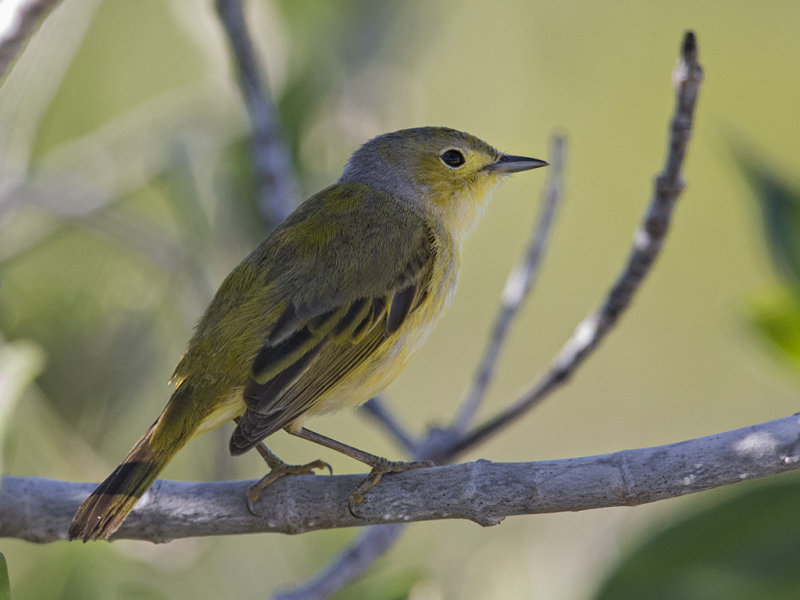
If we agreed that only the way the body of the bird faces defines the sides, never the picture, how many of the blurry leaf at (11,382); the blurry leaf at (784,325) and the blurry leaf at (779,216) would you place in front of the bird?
2

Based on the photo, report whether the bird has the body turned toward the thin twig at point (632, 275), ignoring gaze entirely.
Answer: yes

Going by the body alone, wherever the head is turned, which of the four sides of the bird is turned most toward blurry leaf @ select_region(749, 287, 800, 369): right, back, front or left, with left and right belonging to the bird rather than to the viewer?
front

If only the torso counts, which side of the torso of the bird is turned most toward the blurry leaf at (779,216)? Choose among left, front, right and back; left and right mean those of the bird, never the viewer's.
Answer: front

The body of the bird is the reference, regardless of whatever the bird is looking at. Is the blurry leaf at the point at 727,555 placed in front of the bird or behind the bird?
in front

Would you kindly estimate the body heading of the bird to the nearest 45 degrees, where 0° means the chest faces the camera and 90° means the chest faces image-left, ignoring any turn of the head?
approximately 270°

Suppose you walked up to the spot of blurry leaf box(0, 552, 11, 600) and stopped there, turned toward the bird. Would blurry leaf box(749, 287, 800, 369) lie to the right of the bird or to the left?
right
